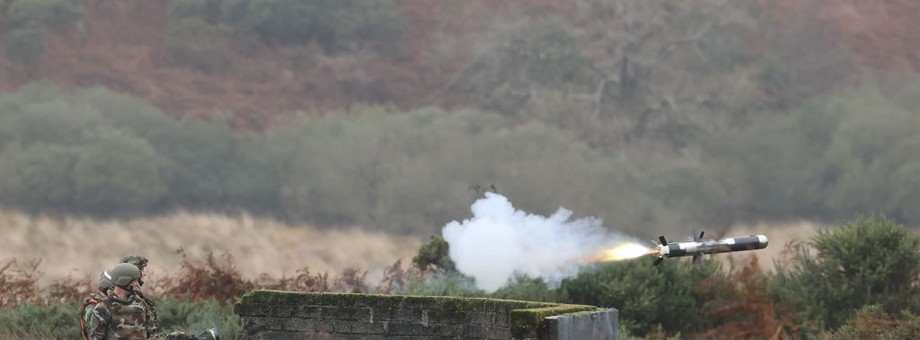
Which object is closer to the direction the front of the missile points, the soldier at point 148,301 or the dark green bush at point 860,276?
the dark green bush

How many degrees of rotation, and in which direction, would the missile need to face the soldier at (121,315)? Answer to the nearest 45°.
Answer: approximately 135° to its right

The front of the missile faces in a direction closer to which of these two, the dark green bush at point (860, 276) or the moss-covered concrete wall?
the dark green bush

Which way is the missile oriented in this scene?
to the viewer's right

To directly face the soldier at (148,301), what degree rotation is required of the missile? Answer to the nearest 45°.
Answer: approximately 135° to its right

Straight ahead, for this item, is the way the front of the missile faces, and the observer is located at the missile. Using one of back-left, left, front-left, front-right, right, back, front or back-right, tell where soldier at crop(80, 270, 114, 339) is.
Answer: back-right

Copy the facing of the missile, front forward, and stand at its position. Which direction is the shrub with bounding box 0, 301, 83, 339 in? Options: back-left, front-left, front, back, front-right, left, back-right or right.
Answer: back

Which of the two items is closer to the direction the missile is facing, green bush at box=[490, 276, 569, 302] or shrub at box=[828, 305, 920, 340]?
the shrub

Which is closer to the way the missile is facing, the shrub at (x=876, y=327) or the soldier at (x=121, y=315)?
the shrub
